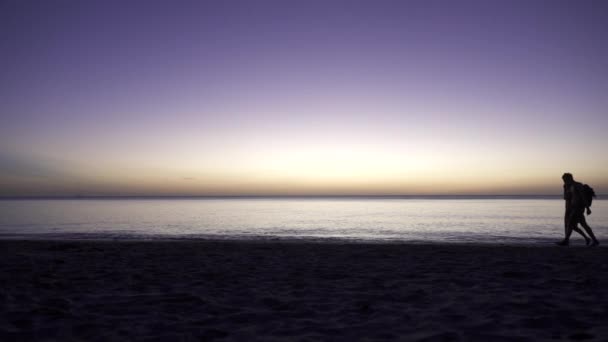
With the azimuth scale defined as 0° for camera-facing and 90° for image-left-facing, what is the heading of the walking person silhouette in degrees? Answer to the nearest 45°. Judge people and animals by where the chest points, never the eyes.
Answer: approximately 90°
